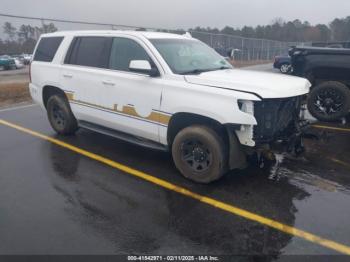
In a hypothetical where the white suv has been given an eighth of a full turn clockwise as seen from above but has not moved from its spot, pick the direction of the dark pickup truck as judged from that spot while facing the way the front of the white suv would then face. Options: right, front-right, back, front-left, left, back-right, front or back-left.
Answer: back-left

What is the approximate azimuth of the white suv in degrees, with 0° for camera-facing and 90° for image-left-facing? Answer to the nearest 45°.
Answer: approximately 315°
